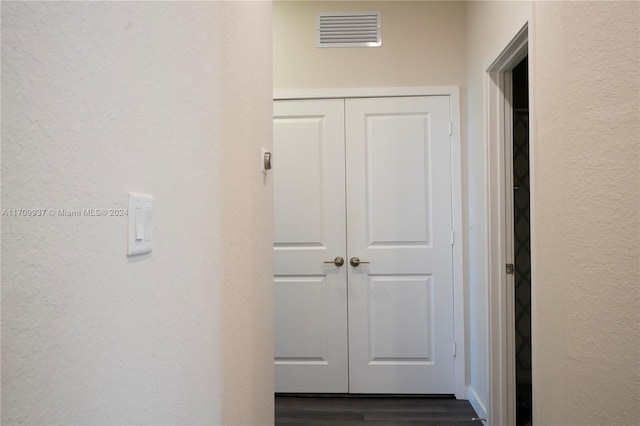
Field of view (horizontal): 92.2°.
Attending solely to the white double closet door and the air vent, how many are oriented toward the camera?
2

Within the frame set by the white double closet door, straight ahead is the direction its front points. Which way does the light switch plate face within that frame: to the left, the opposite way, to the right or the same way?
to the left

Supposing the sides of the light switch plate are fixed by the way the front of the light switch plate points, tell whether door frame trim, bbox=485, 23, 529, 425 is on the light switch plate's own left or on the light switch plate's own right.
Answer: on the light switch plate's own left

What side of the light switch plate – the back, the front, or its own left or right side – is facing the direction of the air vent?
left

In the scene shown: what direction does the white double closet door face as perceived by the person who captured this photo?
facing the viewer

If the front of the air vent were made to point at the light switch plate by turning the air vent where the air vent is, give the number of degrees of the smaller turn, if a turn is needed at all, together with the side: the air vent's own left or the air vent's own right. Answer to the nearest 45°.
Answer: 0° — it already faces it

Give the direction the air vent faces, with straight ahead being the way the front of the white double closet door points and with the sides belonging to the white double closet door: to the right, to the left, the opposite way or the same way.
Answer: the same way

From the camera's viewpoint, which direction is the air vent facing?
toward the camera

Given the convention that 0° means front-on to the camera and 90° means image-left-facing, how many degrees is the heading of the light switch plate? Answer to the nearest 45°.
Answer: approximately 315°

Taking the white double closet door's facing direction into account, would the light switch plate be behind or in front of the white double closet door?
in front

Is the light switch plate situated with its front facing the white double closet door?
no
